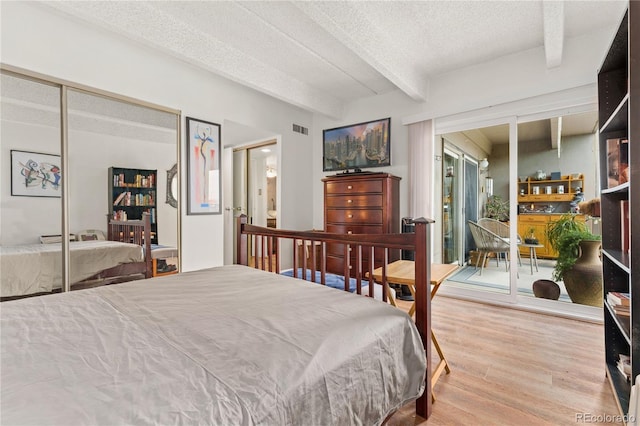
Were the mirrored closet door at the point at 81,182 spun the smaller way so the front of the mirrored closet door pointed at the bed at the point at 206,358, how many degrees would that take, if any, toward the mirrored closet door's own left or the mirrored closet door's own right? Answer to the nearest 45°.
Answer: approximately 45° to the mirrored closet door's own right

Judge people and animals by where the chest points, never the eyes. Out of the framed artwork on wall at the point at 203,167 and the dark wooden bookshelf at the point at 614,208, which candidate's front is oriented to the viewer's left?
the dark wooden bookshelf

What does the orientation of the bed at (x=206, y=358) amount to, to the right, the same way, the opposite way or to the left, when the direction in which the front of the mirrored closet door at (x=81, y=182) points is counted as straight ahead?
to the left

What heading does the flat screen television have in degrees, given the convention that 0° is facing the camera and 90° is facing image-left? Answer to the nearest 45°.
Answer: approximately 45°

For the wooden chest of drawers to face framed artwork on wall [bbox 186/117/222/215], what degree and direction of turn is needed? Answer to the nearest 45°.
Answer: approximately 45° to its right

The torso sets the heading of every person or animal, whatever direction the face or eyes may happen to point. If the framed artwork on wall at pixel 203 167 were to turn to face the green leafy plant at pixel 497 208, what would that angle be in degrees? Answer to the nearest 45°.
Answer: approximately 45° to its left

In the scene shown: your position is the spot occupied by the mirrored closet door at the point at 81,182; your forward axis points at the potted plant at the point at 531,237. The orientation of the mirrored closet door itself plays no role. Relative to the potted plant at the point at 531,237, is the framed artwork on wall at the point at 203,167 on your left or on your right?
left

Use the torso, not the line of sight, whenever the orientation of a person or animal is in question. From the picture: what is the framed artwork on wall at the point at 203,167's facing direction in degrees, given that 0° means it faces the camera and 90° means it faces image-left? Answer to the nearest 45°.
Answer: approximately 315°

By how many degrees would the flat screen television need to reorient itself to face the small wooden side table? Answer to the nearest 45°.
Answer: approximately 45° to its left

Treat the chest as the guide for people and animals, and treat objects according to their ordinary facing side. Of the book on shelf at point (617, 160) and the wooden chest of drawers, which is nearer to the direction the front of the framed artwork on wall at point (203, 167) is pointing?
the book on shelf

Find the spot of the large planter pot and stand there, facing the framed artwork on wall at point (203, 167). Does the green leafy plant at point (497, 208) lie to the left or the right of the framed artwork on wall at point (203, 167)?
right

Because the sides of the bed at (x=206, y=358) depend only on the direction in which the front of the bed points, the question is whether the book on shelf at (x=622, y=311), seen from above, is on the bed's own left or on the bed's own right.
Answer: on the bed's own right

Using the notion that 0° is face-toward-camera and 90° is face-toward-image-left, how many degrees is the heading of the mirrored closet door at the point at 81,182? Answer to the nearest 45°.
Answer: approximately 315°
